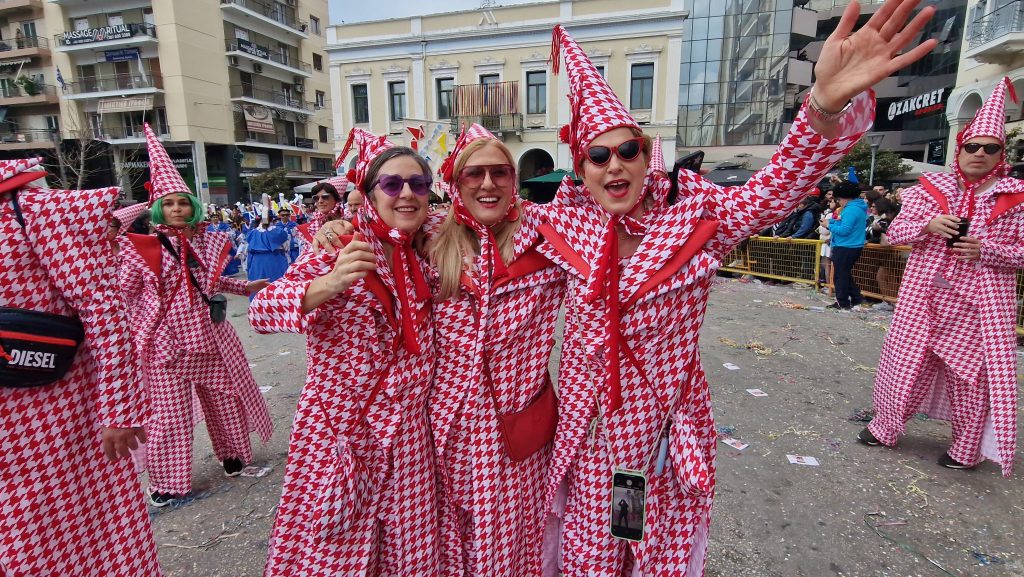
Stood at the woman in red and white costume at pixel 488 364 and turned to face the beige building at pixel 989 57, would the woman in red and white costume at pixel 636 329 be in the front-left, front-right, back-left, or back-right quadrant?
front-right

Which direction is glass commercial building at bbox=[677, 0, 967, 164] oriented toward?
toward the camera

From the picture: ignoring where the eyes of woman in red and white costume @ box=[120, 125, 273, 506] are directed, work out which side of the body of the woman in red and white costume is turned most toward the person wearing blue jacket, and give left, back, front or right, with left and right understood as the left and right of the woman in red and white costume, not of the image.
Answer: left

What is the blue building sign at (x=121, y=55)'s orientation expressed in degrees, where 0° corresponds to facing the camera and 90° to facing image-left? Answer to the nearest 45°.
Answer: approximately 0°

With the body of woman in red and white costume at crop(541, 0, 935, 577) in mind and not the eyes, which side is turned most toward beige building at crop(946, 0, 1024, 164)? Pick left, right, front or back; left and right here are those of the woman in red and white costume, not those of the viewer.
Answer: back

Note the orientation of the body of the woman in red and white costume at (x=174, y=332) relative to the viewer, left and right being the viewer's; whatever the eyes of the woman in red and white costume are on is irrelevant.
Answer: facing the viewer

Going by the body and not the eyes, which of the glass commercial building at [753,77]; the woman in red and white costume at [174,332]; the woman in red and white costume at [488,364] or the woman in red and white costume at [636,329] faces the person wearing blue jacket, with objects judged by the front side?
the glass commercial building

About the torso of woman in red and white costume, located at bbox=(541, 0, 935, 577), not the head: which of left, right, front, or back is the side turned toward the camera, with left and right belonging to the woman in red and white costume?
front

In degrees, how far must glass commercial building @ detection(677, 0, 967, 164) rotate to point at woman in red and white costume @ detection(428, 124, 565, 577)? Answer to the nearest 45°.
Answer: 0° — it already faces them

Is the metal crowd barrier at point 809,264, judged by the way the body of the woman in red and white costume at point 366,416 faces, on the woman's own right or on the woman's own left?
on the woman's own left

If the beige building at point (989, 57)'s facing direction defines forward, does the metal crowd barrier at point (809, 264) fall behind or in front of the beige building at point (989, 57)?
in front
